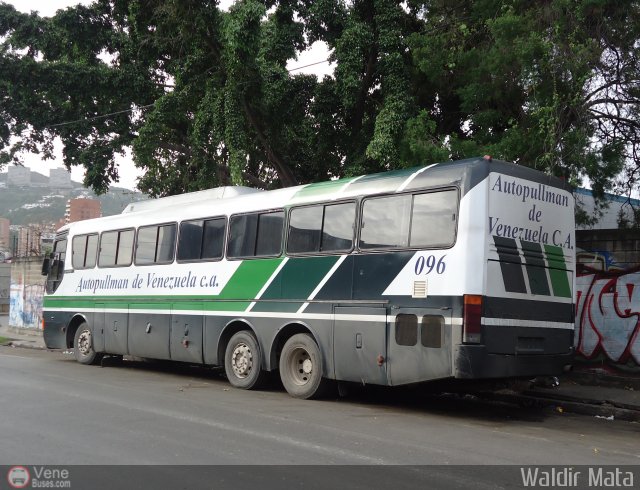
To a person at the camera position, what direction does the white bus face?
facing away from the viewer and to the left of the viewer
